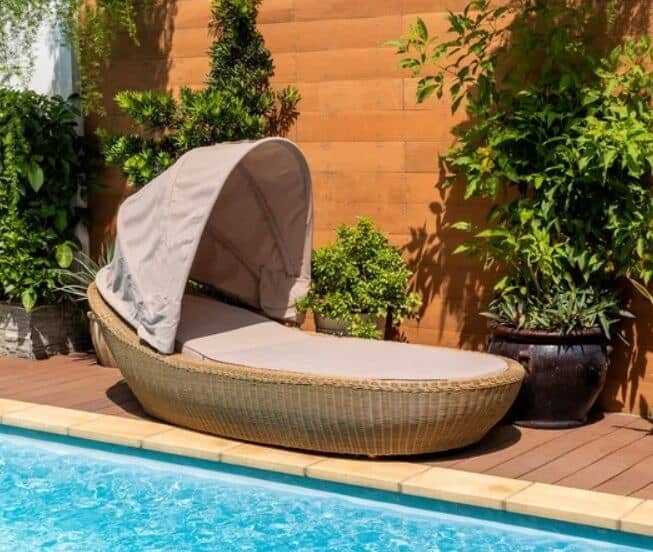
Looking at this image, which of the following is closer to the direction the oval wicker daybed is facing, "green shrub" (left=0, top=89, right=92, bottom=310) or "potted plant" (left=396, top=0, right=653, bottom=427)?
the potted plant

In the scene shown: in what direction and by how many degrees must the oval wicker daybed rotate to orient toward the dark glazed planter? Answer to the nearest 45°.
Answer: approximately 45° to its left

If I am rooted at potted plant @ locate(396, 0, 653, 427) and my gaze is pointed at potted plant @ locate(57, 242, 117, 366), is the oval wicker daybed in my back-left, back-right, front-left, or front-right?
front-left

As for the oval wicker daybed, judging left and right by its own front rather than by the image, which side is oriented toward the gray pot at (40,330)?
back

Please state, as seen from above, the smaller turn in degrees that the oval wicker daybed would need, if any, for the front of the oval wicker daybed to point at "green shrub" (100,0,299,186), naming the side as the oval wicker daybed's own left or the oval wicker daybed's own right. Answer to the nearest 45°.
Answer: approximately 135° to the oval wicker daybed's own left

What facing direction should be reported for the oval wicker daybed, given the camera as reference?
facing the viewer and to the right of the viewer

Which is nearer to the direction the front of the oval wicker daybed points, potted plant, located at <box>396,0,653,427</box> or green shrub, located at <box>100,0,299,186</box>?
the potted plant

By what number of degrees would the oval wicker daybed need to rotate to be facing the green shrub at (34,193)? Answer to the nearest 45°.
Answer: approximately 180°

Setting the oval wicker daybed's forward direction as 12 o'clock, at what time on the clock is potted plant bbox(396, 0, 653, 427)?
The potted plant is roughly at 10 o'clock from the oval wicker daybed.

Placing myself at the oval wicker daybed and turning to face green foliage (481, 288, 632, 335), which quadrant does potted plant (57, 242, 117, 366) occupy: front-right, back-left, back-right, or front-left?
back-left
